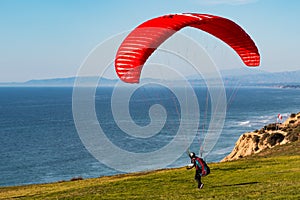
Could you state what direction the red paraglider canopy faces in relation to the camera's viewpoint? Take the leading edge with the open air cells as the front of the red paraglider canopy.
facing away from the viewer and to the left of the viewer

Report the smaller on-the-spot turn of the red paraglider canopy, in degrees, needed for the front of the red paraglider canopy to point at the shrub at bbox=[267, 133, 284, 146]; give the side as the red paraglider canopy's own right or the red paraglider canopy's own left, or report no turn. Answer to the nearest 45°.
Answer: approximately 45° to the red paraglider canopy's own right
